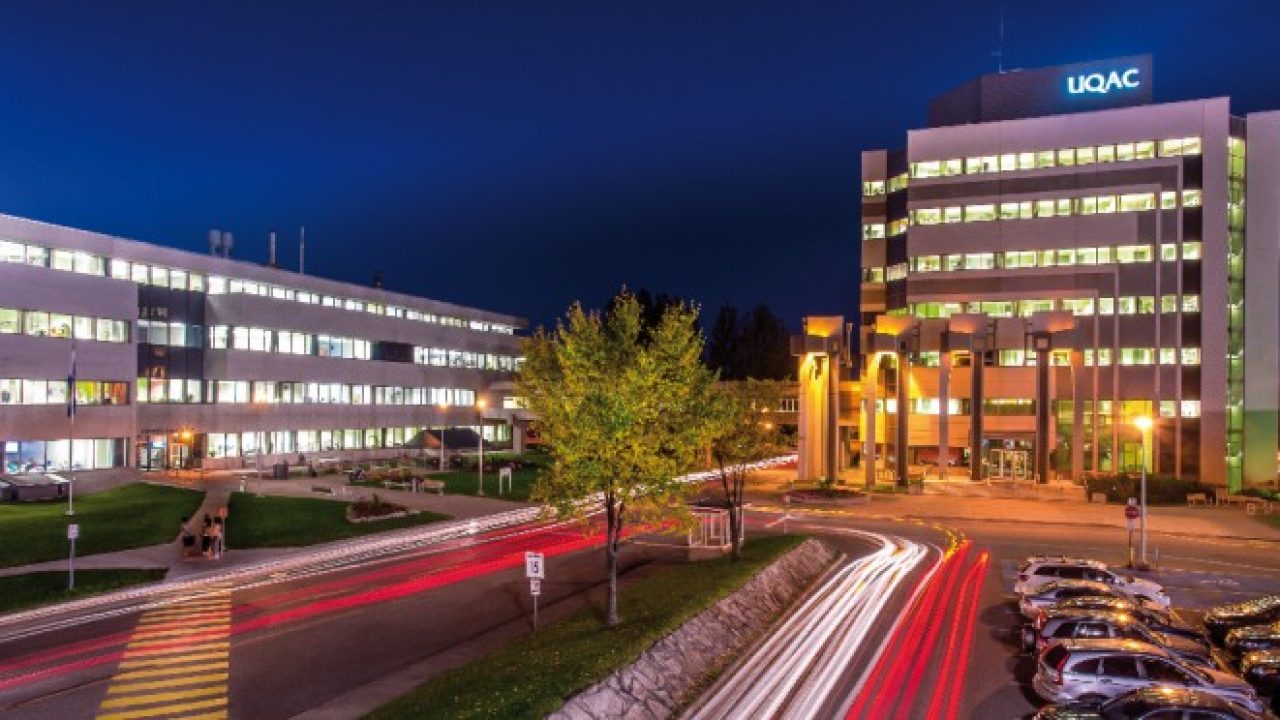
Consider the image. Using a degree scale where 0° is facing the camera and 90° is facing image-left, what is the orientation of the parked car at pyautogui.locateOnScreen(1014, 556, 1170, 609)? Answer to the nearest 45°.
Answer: approximately 270°

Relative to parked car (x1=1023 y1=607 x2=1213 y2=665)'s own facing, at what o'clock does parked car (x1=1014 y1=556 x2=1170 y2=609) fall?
parked car (x1=1014 y1=556 x2=1170 y2=609) is roughly at 9 o'clock from parked car (x1=1023 y1=607 x2=1213 y2=665).

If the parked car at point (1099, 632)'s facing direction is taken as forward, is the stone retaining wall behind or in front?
behind

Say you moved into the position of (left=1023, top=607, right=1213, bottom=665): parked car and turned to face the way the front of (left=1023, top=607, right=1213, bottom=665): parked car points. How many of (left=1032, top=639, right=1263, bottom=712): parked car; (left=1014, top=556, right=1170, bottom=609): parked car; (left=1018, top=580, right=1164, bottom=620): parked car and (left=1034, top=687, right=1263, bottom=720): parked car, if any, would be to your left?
2

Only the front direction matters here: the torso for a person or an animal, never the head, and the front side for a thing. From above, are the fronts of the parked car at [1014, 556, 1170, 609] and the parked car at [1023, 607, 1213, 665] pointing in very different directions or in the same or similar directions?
same or similar directions

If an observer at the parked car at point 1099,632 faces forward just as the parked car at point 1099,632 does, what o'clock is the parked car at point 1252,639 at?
the parked car at point 1252,639 is roughly at 11 o'clock from the parked car at point 1099,632.

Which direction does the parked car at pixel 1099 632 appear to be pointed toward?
to the viewer's right
